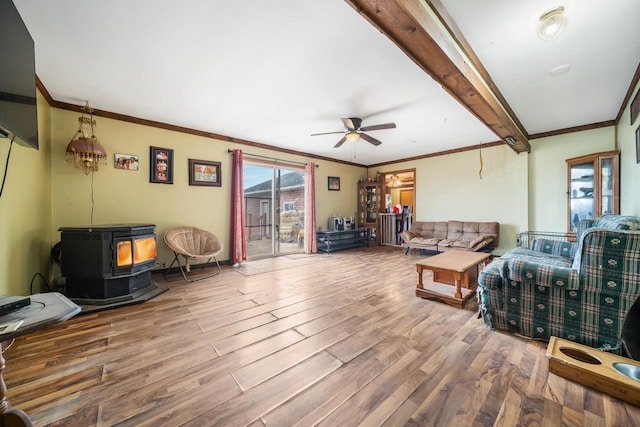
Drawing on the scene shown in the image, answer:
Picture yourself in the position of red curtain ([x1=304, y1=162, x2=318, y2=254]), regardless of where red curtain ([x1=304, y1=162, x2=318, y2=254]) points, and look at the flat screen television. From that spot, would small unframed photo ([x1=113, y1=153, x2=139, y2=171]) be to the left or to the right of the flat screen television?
right

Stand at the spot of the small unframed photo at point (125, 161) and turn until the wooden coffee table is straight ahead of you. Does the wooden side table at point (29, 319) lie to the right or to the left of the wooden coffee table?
right

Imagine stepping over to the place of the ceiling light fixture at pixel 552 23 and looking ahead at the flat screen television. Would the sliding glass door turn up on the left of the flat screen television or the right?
right

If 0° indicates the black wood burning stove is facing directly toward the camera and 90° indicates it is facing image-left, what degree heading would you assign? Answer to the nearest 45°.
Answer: approximately 315°

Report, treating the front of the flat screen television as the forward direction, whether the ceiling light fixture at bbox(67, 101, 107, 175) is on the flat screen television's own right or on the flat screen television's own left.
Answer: on the flat screen television's own left

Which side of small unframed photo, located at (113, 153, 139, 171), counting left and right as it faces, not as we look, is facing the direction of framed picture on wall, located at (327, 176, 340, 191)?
left

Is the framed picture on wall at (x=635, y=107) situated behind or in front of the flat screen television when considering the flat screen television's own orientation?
in front

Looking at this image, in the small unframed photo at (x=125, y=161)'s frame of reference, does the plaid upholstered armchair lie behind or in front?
in front

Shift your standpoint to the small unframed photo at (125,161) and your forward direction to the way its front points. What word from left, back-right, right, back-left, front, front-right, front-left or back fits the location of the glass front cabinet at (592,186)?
front-left

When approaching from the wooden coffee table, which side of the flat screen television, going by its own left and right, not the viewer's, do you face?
front

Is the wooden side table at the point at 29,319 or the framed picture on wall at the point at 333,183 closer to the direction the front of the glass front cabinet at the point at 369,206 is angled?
the wooden side table
